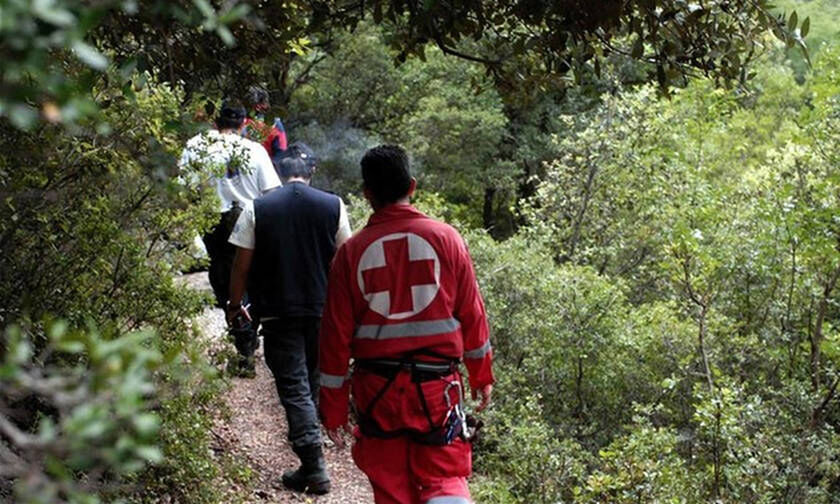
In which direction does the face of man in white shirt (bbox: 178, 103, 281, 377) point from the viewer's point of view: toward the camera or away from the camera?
away from the camera

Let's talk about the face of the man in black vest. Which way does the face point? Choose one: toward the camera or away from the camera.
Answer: away from the camera

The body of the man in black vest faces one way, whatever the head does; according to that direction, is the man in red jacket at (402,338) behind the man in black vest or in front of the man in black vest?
behind

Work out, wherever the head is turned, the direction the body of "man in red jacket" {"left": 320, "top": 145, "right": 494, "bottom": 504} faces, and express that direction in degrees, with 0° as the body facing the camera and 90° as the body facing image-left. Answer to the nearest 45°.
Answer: approximately 180°

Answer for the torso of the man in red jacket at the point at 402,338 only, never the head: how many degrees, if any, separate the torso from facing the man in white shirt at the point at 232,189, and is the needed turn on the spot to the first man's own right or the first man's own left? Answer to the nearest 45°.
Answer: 0° — they already face them

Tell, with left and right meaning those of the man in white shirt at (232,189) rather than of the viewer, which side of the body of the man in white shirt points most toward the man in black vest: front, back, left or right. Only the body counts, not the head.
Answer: back

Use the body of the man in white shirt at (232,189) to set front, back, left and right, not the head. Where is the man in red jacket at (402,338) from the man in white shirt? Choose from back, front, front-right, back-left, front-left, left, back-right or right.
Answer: back

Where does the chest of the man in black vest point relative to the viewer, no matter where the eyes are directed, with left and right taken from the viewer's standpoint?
facing away from the viewer

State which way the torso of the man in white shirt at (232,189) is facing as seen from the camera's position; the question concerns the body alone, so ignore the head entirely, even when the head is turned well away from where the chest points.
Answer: away from the camera
